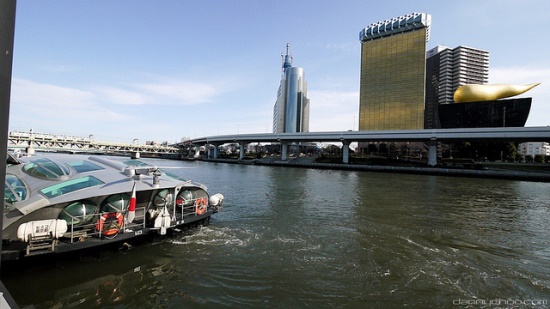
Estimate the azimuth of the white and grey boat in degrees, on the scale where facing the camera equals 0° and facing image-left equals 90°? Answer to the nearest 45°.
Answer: approximately 135°
